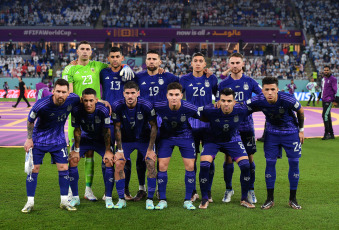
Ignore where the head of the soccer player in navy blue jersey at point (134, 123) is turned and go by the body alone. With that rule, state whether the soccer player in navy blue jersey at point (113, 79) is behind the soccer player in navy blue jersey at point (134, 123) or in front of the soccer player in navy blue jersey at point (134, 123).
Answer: behind

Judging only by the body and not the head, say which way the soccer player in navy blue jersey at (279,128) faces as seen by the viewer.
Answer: toward the camera

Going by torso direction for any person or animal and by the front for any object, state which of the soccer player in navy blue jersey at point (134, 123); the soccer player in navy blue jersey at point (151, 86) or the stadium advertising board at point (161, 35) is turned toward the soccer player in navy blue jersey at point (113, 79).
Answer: the stadium advertising board

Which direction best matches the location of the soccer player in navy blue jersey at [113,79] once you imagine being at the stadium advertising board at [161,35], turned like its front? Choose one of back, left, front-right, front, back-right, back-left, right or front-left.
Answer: front

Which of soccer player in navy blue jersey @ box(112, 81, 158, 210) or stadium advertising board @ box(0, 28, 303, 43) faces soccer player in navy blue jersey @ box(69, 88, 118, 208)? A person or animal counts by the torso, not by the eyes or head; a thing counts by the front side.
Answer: the stadium advertising board

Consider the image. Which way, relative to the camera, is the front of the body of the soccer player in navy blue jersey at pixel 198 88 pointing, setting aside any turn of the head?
toward the camera

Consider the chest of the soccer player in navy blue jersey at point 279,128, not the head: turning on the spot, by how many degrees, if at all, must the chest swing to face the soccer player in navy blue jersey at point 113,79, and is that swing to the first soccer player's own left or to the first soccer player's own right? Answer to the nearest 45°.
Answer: approximately 90° to the first soccer player's own right

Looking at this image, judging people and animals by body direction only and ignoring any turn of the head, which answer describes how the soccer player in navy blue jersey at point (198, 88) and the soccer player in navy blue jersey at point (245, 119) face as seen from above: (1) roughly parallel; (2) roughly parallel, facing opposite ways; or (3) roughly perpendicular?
roughly parallel

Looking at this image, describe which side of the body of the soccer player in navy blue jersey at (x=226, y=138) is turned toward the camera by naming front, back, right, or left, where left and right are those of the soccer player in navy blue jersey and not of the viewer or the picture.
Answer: front

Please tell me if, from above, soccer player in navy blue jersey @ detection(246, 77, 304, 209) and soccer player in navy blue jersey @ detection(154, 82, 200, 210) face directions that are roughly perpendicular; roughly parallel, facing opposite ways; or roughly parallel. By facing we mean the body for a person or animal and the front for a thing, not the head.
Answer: roughly parallel

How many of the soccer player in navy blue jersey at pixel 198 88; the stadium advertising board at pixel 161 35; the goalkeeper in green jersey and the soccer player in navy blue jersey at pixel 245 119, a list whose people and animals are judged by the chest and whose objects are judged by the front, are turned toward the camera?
4

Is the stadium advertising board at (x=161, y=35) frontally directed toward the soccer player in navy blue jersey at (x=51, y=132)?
yes
